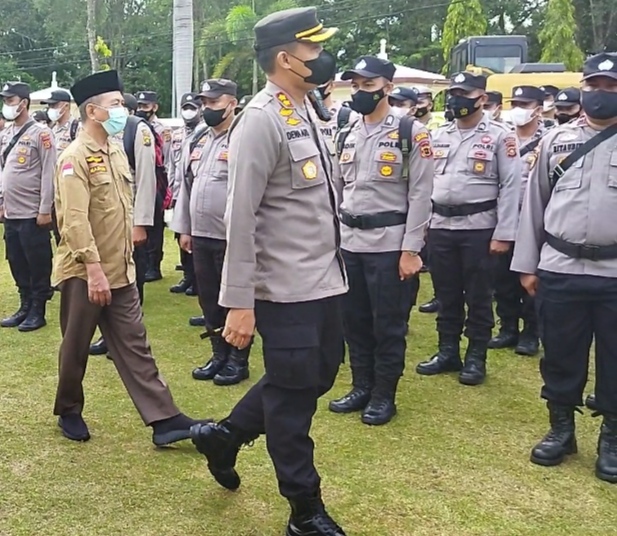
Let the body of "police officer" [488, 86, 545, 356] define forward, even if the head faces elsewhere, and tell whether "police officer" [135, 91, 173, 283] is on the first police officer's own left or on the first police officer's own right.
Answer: on the first police officer's own right

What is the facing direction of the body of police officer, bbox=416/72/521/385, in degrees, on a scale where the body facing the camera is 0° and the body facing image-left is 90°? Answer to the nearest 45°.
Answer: approximately 45°

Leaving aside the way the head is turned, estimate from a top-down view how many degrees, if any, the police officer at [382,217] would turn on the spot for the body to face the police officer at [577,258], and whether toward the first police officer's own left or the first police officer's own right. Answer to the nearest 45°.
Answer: approximately 90° to the first police officer's own left

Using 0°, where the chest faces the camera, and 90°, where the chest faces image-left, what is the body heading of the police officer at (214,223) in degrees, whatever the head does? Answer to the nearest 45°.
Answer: approximately 45°

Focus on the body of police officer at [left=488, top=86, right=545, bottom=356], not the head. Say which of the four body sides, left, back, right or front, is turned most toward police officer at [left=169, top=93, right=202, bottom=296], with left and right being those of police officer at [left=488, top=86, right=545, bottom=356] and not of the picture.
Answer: right

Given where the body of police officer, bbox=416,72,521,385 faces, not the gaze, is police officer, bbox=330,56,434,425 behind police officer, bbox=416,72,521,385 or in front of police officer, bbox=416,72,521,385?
in front
